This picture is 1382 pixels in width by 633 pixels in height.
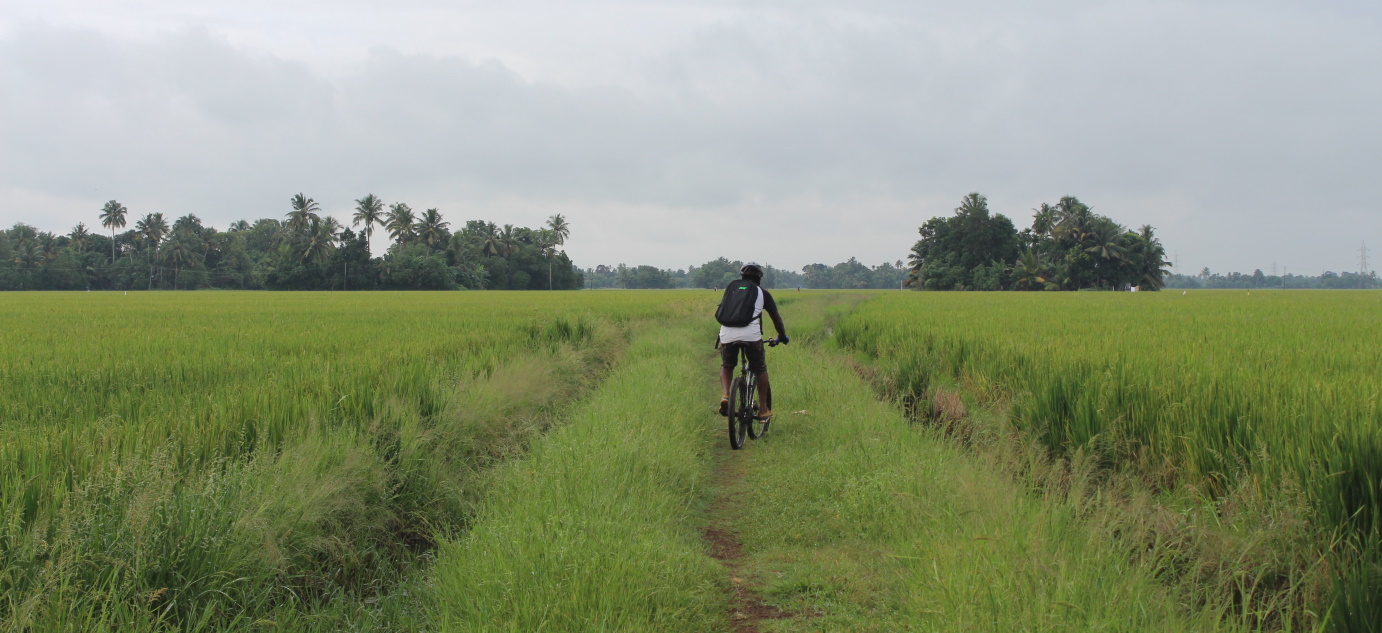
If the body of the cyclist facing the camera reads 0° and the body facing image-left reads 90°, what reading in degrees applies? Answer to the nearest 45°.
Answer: approximately 180°
